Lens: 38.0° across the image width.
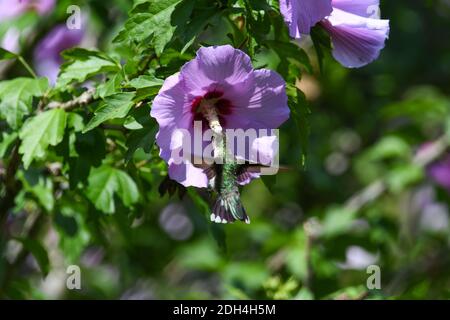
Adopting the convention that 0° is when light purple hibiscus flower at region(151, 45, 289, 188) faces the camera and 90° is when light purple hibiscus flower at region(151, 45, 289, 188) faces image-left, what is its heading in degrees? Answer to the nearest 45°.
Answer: approximately 0°

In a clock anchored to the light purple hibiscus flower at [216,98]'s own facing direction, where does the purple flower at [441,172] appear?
The purple flower is roughly at 7 o'clock from the light purple hibiscus flower.

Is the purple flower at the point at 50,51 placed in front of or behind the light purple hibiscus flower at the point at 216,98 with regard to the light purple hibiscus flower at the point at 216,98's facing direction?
behind
